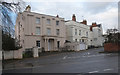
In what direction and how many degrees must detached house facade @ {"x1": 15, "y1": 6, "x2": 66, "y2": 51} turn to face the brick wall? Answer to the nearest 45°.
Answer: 0° — it already faces it

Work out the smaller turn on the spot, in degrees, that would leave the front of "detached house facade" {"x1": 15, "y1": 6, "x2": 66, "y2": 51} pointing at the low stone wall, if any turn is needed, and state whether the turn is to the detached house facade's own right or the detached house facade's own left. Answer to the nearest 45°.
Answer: approximately 45° to the detached house facade's own right
